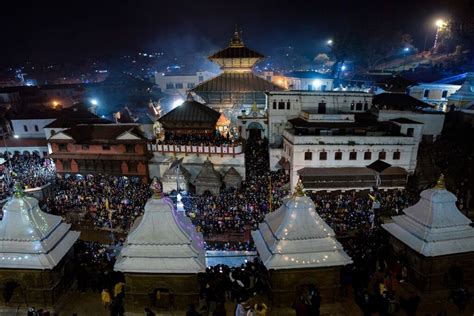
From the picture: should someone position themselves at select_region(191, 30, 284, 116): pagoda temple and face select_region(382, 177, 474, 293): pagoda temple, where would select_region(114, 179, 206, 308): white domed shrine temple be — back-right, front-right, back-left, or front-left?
front-right

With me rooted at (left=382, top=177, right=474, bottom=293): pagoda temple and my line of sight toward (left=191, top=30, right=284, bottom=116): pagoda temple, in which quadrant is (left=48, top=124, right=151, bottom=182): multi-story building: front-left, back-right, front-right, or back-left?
front-left

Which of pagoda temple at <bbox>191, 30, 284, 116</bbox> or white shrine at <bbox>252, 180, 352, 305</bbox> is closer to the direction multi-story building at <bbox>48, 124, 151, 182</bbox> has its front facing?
the white shrine

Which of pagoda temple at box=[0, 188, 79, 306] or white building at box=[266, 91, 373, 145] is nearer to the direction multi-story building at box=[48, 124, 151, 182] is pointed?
the pagoda temple

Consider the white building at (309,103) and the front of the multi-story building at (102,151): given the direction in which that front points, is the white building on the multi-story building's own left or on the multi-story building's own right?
on the multi-story building's own left

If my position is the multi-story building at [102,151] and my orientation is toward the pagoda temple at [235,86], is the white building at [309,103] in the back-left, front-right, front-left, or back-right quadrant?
front-right

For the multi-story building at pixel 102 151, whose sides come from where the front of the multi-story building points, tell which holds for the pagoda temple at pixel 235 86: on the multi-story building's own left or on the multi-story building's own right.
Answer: on the multi-story building's own left

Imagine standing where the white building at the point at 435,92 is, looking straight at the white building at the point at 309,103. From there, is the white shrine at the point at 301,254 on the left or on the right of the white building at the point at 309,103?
left

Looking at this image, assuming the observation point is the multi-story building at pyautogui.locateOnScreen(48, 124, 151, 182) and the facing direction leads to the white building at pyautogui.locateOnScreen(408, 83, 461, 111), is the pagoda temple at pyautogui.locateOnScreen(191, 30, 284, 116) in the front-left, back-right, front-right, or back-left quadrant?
front-left

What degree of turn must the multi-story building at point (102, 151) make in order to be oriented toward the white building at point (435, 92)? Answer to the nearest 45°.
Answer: approximately 90° to its left

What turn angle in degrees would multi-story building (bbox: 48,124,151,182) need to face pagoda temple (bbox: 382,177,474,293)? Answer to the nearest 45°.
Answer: approximately 45° to its left

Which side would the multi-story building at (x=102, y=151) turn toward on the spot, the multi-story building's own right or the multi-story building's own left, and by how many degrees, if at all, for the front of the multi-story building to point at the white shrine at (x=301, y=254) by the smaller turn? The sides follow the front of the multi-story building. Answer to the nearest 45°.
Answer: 0° — it already faces it

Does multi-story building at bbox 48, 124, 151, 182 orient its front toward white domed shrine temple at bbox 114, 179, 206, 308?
yes

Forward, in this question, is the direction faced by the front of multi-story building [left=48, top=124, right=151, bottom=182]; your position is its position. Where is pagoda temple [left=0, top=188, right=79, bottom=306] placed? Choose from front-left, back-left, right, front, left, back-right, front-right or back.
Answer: front

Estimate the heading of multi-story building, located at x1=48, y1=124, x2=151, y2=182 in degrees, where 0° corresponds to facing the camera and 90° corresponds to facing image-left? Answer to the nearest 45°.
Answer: approximately 0°
